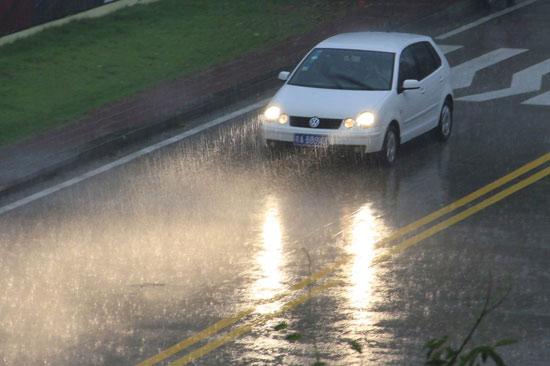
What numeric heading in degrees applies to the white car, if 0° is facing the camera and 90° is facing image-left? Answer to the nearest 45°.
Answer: approximately 45°
